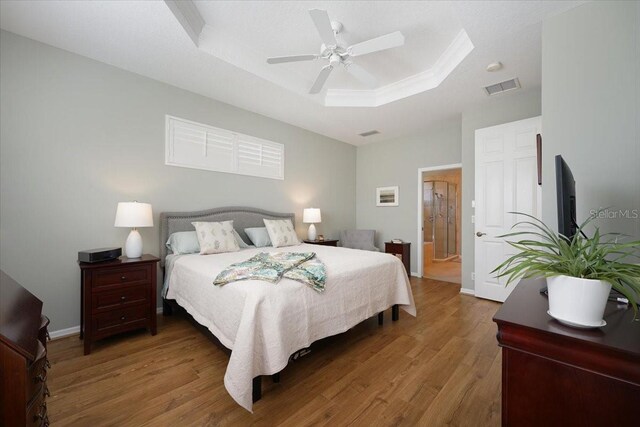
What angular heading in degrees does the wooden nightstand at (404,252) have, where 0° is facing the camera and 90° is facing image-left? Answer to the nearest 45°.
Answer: approximately 45°

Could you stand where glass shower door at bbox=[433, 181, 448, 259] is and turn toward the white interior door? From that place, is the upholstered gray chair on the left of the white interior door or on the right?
right

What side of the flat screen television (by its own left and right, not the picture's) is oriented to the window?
front

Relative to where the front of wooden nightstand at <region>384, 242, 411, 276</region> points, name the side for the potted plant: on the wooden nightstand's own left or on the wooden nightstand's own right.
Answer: on the wooden nightstand's own left

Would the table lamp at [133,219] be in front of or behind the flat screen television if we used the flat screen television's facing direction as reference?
in front

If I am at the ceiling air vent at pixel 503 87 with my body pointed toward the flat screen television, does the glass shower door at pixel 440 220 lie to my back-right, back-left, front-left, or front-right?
back-right

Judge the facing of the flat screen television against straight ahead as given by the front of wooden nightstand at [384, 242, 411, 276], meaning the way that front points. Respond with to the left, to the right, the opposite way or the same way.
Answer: to the right

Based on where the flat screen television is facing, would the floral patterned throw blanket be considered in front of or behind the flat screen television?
in front

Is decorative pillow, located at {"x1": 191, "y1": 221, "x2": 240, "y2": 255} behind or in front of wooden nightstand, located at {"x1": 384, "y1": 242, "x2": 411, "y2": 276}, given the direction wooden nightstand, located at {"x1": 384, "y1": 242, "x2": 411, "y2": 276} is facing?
in front

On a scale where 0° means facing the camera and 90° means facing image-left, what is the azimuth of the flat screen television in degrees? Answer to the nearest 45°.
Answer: approximately 90°

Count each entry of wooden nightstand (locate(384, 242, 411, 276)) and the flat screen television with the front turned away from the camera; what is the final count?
0

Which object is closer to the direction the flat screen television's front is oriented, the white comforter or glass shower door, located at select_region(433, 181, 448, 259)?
the white comforter
